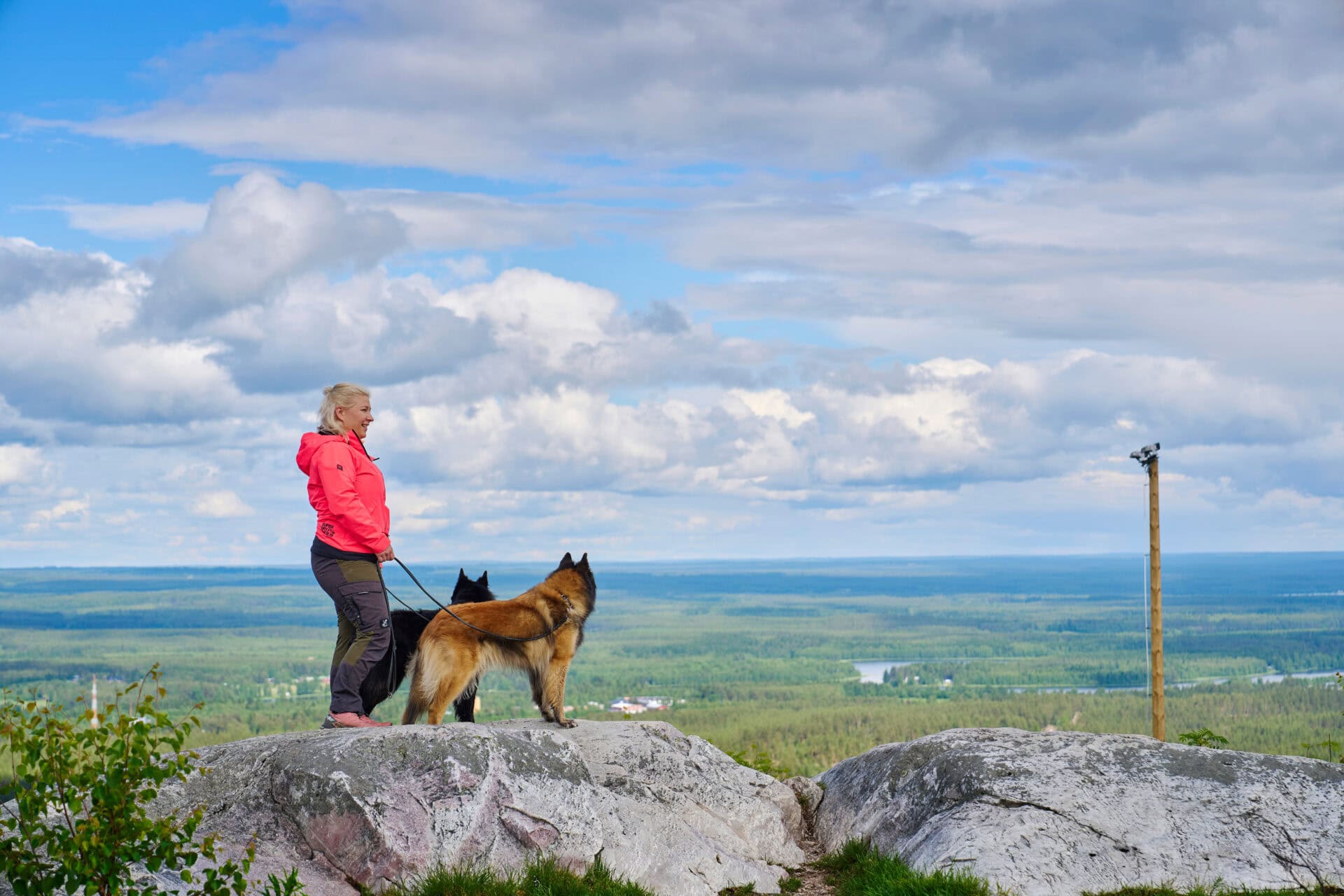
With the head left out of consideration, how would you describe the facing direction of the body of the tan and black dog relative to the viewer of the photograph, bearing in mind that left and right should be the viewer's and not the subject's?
facing to the right of the viewer

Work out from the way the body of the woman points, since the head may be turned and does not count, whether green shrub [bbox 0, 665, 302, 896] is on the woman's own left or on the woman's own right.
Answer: on the woman's own right

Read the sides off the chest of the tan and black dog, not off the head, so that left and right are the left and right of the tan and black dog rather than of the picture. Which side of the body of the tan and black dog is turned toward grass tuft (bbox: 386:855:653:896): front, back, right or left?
right

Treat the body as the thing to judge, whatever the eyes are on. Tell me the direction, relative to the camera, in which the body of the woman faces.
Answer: to the viewer's right

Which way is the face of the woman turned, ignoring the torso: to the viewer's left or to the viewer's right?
to the viewer's right

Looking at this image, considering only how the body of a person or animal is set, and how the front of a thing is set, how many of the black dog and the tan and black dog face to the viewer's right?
2

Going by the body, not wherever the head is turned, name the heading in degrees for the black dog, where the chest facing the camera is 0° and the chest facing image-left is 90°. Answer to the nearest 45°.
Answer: approximately 270°
